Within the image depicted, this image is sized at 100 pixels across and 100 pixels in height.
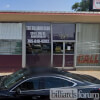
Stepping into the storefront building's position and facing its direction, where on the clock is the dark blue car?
The dark blue car is roughly at 12 o'clock from the storefront building.

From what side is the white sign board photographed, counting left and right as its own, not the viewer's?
front

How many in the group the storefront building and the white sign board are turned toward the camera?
2

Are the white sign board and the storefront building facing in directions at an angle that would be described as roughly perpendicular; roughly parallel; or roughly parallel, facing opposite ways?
roughly parallel

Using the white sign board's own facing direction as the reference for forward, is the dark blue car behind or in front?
in front
